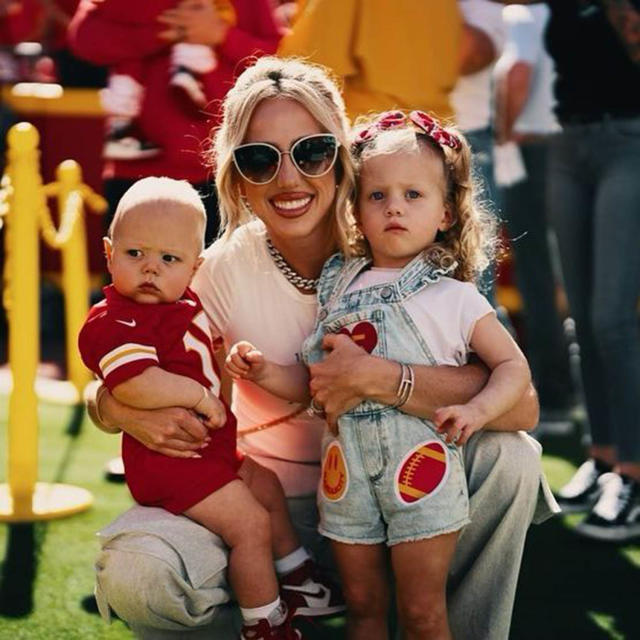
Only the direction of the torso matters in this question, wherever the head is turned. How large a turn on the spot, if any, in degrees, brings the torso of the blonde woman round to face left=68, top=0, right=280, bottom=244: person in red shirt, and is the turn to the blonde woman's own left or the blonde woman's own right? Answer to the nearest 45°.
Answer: approximately 180°

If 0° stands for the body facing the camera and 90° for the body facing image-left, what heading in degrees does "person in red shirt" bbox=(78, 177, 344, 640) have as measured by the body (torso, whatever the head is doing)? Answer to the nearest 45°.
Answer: approximately 315°

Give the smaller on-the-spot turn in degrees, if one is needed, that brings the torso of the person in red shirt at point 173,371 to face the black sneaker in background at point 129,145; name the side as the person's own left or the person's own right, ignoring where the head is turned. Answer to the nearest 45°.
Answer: approximately 135° to the person's own left

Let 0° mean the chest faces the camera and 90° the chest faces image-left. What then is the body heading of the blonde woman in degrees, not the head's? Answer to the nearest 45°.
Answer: approximately 0°

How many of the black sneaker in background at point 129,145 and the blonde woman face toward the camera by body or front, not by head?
1

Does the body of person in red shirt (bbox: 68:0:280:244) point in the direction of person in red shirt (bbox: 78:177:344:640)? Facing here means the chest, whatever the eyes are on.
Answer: yes

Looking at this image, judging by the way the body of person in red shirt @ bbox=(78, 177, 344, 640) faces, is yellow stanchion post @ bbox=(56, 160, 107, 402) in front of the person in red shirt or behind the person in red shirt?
behind
